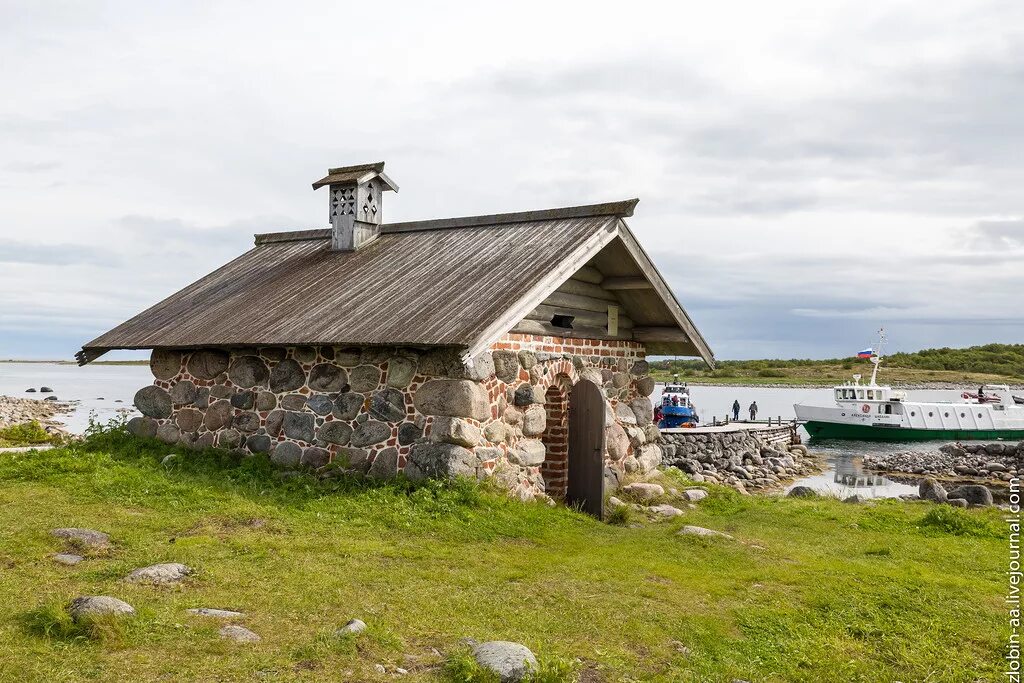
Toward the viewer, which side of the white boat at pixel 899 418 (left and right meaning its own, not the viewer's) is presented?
left

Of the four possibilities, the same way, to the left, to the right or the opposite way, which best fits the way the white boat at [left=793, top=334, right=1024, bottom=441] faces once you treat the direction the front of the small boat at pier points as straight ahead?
to the right

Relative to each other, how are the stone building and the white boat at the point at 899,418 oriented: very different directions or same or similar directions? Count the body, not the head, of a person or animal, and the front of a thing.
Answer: very different directions

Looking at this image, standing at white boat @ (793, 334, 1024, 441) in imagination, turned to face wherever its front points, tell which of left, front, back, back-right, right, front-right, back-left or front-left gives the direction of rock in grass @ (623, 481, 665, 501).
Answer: left

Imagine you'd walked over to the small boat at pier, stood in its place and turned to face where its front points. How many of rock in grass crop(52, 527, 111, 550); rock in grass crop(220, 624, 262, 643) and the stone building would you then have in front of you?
3

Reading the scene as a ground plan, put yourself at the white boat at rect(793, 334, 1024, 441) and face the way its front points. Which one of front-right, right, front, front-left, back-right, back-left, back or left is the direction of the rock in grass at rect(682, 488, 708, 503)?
left

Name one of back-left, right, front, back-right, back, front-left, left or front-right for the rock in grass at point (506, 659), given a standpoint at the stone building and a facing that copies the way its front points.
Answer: front-right

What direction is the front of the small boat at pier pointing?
toward the camera

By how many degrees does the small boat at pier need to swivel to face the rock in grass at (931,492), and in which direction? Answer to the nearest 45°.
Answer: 0° — it already faces it

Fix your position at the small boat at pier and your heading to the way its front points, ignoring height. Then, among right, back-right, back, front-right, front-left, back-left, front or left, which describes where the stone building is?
front

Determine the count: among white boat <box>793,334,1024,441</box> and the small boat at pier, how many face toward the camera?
1

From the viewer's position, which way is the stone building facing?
facing the viewer and to the right of the viewer

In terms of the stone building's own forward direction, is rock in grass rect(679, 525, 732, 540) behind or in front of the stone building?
in front

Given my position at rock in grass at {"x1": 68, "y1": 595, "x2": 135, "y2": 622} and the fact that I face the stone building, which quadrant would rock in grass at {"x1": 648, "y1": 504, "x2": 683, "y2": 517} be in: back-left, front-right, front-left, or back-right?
front-right
